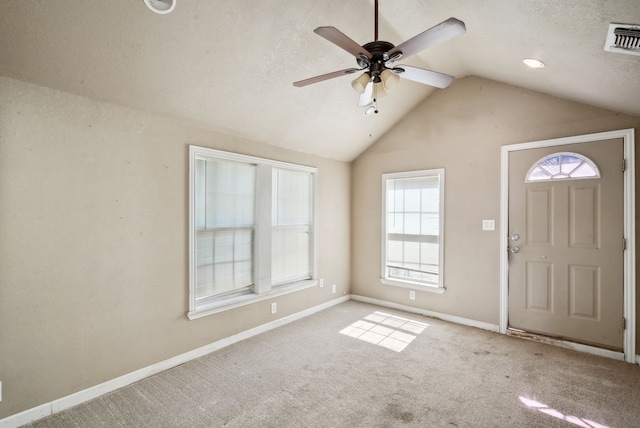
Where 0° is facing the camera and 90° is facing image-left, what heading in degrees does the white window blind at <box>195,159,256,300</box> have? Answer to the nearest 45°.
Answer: approximately 315°

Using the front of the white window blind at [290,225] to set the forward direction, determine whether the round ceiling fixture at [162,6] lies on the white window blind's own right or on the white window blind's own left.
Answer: on the white window blind's own right

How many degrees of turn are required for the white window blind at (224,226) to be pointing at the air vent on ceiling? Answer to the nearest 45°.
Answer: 0° — it already faces it

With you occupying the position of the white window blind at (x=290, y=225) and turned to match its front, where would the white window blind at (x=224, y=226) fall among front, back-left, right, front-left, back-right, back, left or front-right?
right

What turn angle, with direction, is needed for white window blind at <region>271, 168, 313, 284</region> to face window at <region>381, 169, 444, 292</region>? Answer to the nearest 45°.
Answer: approximately 45° to its left

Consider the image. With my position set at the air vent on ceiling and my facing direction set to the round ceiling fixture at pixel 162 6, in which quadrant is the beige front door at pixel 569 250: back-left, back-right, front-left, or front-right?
back-right

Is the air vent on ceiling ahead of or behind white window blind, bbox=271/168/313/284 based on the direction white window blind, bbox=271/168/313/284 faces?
ahead

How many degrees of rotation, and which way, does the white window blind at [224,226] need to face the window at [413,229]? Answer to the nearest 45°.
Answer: approximately 45° to its left

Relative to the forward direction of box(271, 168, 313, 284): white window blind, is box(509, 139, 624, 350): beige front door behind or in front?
in front
